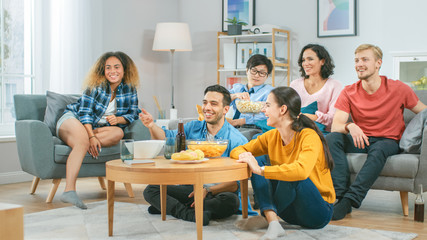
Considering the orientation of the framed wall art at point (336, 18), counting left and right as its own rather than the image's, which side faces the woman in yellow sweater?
front

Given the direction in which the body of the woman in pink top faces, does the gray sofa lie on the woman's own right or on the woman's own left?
on the woman's own left

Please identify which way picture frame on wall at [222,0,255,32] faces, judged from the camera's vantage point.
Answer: facing the viewer

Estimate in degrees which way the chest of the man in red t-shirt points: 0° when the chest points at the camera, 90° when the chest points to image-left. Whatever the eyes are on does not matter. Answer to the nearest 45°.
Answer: approximately 45°

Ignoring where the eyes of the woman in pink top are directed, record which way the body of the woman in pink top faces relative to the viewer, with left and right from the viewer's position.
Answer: facing the viewer and to the left of the viewer

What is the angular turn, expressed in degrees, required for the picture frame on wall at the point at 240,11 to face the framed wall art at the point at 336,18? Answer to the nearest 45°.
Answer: approximately 45° to its left

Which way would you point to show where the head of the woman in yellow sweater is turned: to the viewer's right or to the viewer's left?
to the viewer's left

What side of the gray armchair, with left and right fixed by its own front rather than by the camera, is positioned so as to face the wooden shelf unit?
left

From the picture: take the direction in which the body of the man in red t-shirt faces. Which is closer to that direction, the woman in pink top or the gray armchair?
the gray armchair

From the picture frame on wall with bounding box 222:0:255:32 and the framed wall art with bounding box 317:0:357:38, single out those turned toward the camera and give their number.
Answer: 2

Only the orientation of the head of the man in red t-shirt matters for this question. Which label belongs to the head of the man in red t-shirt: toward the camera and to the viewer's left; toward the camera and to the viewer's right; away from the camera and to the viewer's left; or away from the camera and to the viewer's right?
toward the camera and to the viewer's left

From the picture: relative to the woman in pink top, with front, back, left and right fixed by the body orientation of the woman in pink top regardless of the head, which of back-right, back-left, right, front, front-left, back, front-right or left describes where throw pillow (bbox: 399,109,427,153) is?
left

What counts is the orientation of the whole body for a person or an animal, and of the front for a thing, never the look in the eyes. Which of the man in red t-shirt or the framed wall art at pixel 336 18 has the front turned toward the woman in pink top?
the framed wall art

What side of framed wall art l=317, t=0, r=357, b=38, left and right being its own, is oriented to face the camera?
front

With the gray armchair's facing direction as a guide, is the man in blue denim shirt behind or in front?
in front
